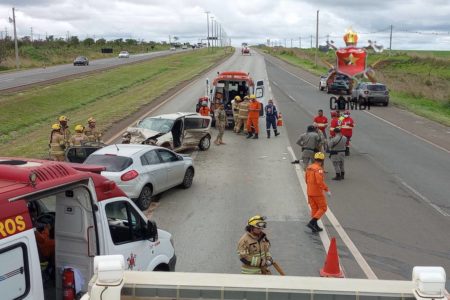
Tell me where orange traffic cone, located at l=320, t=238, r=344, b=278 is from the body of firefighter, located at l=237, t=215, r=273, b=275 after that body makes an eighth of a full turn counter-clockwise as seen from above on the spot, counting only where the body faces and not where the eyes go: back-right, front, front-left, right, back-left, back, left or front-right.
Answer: front-left

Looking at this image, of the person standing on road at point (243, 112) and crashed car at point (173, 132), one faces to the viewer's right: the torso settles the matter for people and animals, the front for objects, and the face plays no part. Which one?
the person standing on road

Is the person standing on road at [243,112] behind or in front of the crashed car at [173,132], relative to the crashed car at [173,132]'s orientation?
behind

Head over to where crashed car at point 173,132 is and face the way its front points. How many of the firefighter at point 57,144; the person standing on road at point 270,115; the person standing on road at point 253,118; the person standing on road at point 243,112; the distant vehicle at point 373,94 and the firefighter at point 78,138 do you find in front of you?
2

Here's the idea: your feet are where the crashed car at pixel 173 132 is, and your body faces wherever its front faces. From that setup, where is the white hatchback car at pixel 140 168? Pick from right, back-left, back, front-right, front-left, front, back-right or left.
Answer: front-left

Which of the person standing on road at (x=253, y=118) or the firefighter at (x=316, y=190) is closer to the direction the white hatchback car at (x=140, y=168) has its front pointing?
the person standing on road

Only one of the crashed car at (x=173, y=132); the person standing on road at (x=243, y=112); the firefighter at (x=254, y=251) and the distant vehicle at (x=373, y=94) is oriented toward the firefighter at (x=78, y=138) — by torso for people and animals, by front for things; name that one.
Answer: the crashed car

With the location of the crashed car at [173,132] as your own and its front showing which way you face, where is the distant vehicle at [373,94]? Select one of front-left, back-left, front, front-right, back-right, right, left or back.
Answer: back
